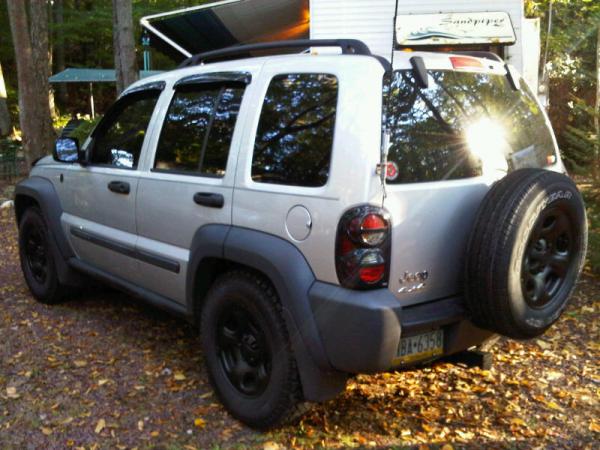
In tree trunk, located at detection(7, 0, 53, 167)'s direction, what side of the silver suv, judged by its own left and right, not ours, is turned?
front

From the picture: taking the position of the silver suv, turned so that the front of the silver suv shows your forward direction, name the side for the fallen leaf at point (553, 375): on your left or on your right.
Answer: on your right

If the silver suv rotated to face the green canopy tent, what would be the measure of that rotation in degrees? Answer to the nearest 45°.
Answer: approximately 45° to its right

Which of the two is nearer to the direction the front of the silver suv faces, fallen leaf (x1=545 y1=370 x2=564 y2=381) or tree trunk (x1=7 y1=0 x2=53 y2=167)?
the tree trunk

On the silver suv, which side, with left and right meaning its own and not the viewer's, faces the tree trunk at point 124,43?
front

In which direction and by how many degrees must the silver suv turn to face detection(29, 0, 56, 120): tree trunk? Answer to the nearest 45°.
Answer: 0° — it already faces it

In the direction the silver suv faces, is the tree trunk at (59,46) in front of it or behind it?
in front

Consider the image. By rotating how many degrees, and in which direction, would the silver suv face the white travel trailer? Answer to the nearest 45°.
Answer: approximately 45° to its right

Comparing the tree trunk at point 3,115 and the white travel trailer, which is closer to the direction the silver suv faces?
the tree trunk

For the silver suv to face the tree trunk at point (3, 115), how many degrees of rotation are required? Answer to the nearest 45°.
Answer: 0° — it already faces it

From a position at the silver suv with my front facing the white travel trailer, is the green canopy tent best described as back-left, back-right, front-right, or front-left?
front-left

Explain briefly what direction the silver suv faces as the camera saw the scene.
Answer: facing away from the viewer and to the left of the viewer

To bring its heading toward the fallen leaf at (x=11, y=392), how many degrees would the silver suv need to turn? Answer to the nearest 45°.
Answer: approximately 45° to its left
